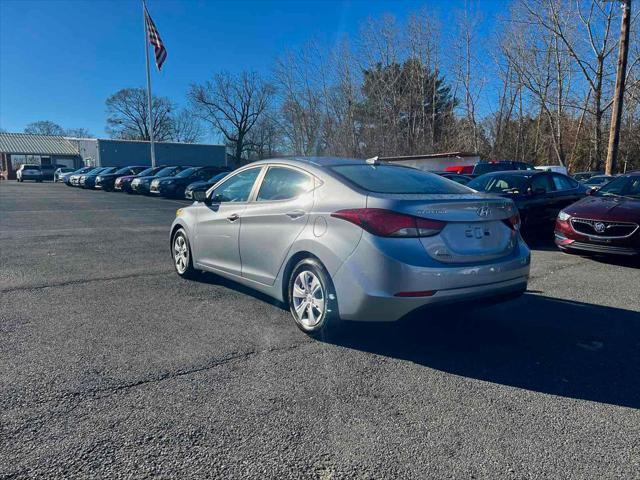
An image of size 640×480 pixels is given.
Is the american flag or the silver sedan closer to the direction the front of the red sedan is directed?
the silver sedan

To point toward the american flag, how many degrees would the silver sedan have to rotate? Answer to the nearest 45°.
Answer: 0° — it already faces it

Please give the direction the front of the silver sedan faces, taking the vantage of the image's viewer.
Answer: facing away from the viewer and to the left of the viewer

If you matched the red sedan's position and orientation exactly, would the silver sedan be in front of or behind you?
in front

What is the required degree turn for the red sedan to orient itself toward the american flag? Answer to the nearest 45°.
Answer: approximately 90° to its right

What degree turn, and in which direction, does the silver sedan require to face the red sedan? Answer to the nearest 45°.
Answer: approximately 90° to its right

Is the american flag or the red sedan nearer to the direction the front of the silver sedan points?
the american flag
